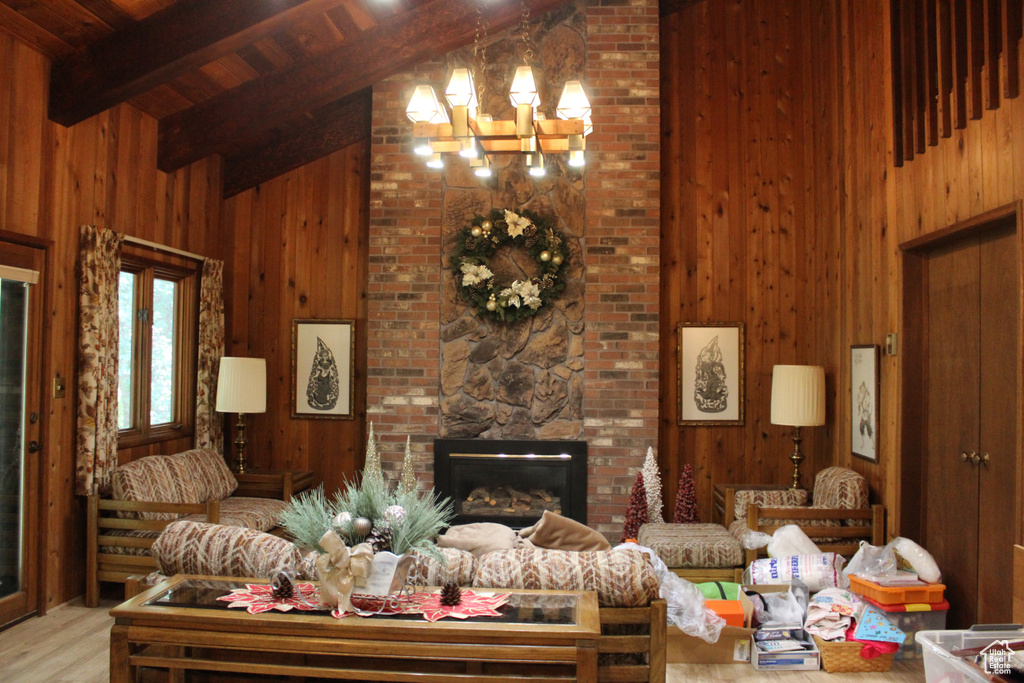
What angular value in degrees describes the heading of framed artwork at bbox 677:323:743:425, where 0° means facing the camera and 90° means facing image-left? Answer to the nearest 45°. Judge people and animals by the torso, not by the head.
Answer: approximately 0°

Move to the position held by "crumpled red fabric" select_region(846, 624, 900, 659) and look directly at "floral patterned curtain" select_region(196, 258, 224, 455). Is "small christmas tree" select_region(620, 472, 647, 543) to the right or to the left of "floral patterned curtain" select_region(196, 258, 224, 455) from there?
right

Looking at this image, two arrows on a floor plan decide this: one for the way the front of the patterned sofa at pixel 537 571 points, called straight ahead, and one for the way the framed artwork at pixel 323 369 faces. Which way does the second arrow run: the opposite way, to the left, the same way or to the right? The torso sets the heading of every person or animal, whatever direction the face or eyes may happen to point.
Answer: the opposite way

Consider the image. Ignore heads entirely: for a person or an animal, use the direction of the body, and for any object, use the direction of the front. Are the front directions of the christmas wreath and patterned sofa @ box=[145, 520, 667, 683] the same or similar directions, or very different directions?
very different directions

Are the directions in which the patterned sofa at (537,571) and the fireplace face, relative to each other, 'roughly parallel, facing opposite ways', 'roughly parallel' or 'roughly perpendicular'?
roughly parallel, facing opposite ways

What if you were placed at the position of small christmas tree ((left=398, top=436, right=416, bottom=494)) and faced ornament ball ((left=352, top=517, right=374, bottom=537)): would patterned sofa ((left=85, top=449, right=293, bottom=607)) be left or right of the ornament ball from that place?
right

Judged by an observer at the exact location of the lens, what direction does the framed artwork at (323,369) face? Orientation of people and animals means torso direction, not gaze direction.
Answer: facing the viewer

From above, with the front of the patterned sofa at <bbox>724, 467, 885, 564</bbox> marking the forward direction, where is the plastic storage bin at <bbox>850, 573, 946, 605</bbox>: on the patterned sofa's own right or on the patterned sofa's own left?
on the patterned sofa's own left

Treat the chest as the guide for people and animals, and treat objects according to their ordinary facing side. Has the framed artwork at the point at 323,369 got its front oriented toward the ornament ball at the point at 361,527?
yes

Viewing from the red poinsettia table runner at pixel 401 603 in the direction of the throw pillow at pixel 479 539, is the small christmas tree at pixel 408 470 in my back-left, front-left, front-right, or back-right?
front-left

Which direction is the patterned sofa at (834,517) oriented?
to the viewer's left

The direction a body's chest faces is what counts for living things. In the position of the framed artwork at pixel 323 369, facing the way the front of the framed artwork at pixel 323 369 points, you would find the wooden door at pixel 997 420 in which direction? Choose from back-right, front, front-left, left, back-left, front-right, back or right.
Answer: front-left

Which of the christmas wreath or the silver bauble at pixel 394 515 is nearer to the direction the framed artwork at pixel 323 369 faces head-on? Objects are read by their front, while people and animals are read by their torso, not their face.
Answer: the silver bauble

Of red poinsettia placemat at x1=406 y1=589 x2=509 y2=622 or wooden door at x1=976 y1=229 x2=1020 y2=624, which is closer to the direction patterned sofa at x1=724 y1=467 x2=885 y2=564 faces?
the red poinsettia placemat

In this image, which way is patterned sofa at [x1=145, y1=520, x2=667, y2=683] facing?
away from the camera
